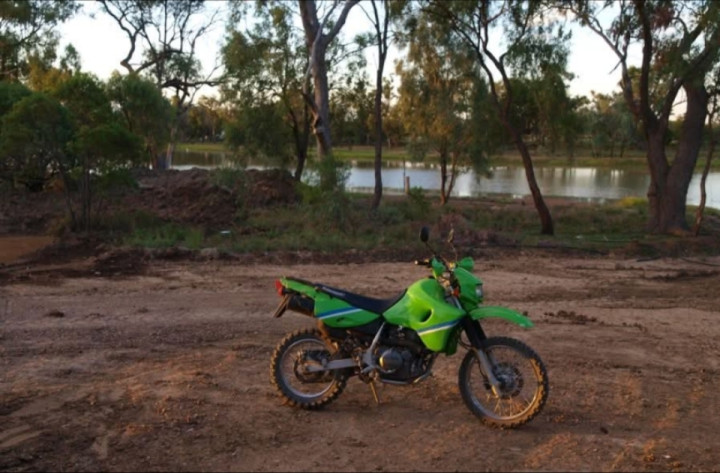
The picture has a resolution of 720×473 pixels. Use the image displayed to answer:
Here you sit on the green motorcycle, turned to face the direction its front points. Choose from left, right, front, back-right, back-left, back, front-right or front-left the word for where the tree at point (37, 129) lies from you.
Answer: back-left

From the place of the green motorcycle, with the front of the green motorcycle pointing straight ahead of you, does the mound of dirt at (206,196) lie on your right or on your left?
on your left

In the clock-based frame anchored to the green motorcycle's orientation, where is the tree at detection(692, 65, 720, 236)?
The tree is roughly at 10 o'clock from the green motorcycle.

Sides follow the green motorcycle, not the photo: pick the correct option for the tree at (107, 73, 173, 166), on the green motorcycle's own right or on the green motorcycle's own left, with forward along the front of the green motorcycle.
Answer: on the green motorcycle's own left

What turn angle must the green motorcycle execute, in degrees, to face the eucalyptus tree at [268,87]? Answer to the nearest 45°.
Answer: approximately 90° to its left

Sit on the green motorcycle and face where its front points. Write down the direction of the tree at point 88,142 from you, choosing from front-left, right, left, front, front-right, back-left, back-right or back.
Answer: back-left

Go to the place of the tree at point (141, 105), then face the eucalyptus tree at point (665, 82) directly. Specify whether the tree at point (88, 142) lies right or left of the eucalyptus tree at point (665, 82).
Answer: right

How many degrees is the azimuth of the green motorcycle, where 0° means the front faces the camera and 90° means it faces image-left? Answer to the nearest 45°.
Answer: approximately 270°

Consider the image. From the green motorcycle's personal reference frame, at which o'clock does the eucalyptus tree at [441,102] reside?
The eucalyptus tree is roughly at 9 o'clock from the green motorcycle.

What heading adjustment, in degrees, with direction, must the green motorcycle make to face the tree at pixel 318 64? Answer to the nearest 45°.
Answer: approximately 90° to its left

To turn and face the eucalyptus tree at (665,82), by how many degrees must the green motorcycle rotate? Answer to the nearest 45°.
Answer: approximately 45° to its left
